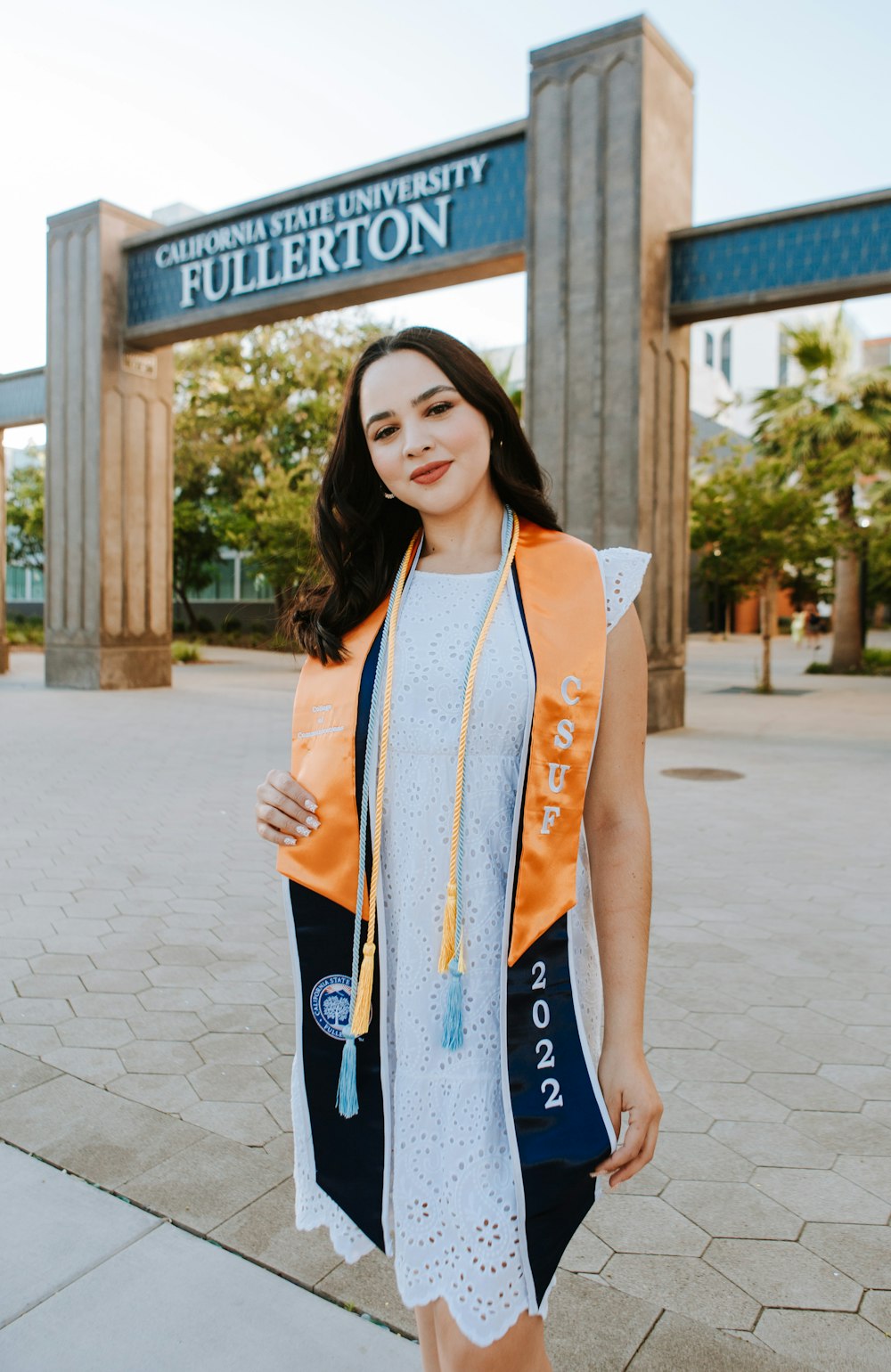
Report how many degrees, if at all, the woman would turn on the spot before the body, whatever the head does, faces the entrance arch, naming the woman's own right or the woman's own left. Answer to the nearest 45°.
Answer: approximately 180°

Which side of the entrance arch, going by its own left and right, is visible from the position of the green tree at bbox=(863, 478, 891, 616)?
back

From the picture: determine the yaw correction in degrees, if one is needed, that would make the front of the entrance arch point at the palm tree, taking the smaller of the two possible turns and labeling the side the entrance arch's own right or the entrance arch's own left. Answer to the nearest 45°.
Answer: approximately 180°

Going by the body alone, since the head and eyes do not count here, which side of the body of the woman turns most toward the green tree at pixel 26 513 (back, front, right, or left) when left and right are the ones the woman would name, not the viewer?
back

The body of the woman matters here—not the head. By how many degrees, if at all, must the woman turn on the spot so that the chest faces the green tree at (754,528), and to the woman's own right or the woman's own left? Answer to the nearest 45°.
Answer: approximately 180°

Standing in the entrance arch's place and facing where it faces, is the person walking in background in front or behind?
behind

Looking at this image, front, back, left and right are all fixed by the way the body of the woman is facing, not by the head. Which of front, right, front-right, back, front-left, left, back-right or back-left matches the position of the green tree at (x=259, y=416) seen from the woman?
back

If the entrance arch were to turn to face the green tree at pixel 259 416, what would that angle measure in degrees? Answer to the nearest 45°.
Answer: approximately 135° to its right

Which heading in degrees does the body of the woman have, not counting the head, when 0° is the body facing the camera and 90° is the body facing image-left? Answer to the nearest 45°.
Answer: approximately 0°

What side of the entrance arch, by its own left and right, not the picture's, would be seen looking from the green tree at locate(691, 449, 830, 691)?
back
